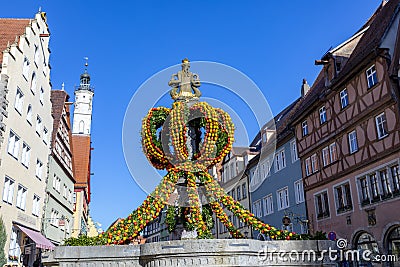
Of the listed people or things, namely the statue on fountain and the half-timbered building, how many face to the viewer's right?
0

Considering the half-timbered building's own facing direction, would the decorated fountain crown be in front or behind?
in front

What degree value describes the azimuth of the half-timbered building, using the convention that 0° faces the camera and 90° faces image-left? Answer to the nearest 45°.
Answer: approximately 45°

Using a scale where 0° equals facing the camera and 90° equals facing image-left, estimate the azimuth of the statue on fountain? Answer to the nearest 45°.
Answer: approximately 0°

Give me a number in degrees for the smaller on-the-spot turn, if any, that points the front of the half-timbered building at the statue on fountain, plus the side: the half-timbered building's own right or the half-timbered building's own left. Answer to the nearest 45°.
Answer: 0° — it already faces it
